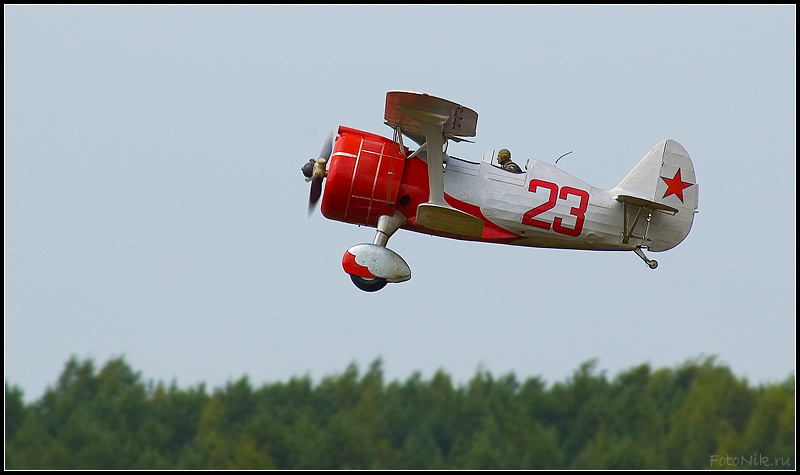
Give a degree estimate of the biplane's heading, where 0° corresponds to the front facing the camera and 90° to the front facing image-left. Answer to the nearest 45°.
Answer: approximately 90°
